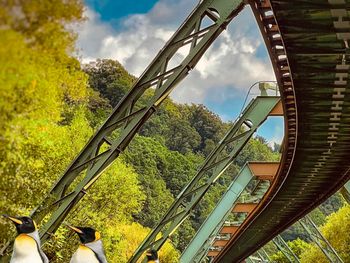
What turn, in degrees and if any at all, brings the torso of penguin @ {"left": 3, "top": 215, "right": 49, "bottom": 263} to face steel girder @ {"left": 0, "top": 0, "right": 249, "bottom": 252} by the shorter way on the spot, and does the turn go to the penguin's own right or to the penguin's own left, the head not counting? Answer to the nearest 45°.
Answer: approximately 135° to the penguin's own right

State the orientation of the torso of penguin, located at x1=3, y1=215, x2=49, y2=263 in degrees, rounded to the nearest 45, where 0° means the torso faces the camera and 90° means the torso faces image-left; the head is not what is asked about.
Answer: approximately 45°
